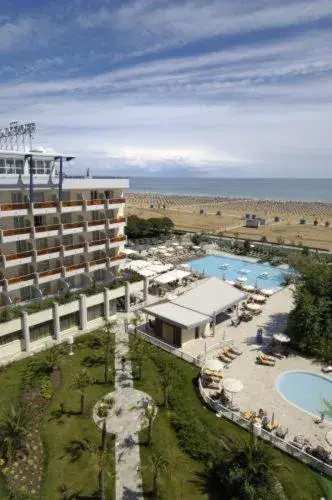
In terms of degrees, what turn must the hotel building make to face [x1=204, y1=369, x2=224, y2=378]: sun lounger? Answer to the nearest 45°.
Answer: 0° — it already faces it

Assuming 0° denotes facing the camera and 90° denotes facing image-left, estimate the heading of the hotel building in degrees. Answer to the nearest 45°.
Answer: approximately 315°

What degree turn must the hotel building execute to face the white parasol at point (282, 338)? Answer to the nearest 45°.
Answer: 0° — it already faces it

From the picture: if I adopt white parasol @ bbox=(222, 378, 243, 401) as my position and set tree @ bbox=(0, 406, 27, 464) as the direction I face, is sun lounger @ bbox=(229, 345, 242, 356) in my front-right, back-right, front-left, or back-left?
back-right

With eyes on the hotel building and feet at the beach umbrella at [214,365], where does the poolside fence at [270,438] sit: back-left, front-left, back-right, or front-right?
back-left

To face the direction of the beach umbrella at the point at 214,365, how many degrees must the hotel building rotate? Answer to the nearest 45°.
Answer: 0° — it already faces it

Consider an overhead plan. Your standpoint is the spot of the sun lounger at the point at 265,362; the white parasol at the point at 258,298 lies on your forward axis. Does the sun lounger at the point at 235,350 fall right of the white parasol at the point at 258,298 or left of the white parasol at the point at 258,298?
left

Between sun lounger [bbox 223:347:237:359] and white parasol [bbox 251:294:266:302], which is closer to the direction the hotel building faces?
the sun lounger

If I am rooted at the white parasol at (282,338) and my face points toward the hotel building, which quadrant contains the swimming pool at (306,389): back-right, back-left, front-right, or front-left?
back-left

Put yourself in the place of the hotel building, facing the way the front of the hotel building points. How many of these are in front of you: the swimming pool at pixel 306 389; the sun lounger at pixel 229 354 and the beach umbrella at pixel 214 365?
3

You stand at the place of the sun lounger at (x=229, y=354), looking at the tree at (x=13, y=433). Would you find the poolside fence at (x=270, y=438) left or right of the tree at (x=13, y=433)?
left

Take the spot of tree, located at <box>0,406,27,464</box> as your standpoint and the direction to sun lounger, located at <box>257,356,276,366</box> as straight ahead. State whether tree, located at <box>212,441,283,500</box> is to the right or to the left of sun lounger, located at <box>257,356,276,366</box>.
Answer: right
